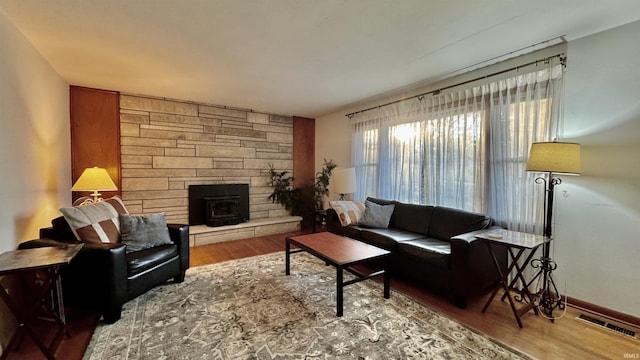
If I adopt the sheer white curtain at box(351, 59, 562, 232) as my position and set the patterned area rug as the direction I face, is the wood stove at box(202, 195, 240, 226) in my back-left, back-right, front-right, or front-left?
front-right

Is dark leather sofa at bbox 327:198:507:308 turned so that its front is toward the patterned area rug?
yes

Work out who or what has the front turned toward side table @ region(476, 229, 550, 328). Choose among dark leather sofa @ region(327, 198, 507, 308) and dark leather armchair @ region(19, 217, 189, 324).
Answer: dark leather armchair @ region(19, 217, 189, 324)

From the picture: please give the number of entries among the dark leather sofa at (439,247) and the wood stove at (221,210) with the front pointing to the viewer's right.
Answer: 0

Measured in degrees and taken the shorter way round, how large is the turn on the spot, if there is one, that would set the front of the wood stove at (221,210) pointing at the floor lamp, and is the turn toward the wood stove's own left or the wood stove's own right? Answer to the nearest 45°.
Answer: approximately 45° to the wood stove's own left

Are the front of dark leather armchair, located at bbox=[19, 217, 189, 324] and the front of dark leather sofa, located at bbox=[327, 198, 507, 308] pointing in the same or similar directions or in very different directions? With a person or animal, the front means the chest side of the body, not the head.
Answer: very different directions

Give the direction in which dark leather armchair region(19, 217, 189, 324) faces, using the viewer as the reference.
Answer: facing the viewer and to the right of the viewer

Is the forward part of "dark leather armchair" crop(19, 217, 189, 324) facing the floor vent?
yes

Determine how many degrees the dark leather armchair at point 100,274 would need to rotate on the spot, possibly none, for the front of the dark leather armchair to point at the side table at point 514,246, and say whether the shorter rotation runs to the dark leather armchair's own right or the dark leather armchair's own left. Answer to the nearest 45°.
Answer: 0° — it already faces it

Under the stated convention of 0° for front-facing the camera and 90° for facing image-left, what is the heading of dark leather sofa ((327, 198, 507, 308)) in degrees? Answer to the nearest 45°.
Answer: approximately 45°

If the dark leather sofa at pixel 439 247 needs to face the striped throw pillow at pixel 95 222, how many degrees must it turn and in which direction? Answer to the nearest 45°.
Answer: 0° — it already faces it

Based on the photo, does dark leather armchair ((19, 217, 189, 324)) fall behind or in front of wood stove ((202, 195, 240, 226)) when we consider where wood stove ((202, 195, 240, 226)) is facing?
in front

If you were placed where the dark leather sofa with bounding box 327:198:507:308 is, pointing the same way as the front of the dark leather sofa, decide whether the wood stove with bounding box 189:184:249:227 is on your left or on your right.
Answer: on your right

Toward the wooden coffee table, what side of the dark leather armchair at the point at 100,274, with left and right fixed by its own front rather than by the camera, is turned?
front

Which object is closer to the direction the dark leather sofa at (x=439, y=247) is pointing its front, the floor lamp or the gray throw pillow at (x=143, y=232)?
the gray throw pillow

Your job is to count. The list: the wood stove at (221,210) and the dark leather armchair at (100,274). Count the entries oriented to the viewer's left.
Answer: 0

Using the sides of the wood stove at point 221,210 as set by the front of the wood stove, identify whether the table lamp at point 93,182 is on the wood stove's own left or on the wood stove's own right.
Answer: on the wood stove's own right

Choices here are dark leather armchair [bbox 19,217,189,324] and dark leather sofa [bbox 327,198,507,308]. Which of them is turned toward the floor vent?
dark leather armchair [bbox 19,217,189,324]

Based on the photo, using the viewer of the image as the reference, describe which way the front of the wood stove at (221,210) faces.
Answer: facing the viewer
